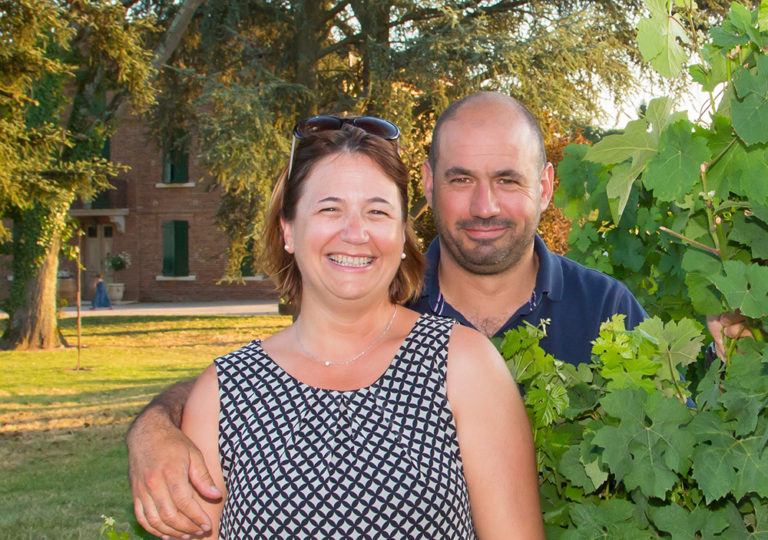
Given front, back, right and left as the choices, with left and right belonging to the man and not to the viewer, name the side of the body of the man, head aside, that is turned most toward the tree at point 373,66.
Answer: back

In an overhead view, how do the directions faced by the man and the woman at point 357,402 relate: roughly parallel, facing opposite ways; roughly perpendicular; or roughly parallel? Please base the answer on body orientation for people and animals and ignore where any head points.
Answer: roughly parallel

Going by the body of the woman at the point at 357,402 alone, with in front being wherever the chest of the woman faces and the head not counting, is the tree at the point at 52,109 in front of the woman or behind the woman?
behind

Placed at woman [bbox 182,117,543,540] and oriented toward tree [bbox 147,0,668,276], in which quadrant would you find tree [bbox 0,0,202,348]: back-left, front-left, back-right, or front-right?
front-left

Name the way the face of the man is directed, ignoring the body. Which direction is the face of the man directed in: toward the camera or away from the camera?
toward the camera

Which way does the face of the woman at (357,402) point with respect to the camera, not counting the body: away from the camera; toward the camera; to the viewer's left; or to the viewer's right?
toward the camera

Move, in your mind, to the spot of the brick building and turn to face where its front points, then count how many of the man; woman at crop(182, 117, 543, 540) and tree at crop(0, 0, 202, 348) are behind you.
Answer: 0

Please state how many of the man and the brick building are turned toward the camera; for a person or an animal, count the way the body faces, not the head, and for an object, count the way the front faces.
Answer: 2

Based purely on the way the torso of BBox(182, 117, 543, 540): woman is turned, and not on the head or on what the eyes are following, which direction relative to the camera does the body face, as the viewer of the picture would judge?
toward the camera

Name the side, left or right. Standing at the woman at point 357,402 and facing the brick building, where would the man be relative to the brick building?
right

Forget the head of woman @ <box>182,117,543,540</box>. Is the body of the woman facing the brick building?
no

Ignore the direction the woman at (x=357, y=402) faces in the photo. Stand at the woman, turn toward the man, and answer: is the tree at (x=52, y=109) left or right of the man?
left

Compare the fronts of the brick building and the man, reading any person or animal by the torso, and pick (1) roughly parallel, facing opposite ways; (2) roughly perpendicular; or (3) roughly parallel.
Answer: roughly parallel

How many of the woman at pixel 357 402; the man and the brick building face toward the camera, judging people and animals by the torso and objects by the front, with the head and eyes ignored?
3

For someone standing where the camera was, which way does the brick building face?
facing the viewer
